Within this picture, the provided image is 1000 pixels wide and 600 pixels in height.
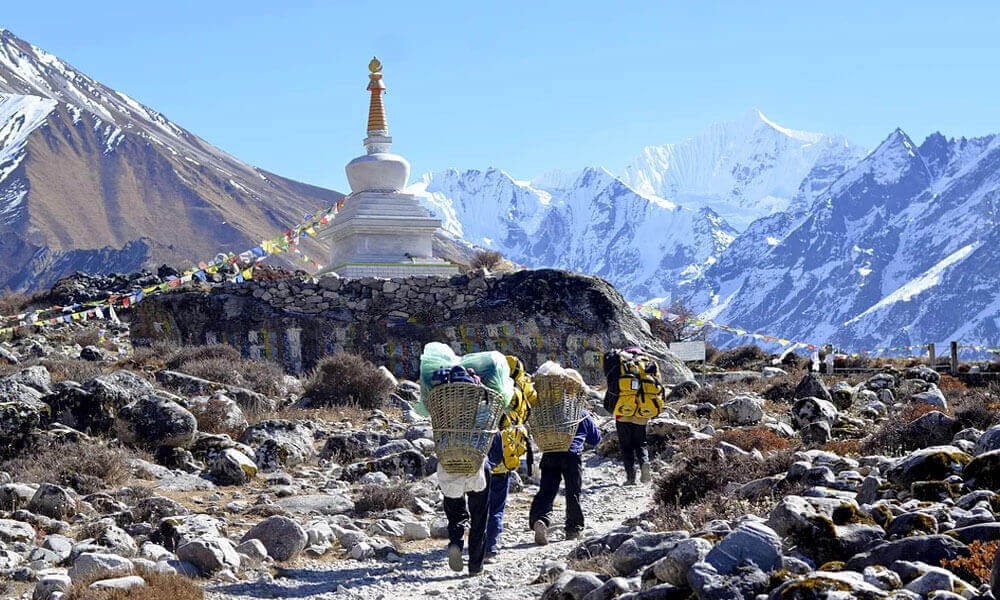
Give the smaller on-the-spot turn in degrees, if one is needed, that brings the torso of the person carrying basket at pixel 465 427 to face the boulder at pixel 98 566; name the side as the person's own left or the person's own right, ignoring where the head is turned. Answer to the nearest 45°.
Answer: approximately 90° to the person's own left

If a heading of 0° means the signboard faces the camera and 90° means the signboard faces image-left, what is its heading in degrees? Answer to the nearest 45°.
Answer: approximately 0°

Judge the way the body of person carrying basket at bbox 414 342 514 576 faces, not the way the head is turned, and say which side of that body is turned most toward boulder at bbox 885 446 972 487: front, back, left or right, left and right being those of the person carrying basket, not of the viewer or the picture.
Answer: right

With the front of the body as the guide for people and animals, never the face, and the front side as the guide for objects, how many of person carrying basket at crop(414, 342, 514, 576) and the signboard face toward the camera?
1

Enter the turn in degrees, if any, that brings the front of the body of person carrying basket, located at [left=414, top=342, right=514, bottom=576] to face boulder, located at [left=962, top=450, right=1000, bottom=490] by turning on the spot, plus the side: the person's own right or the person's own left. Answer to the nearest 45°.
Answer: approximately 90° to the person's own right

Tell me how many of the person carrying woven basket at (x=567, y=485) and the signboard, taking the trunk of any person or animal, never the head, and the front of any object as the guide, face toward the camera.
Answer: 1

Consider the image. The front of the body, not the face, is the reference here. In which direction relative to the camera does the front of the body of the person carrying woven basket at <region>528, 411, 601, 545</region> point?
away from the camera

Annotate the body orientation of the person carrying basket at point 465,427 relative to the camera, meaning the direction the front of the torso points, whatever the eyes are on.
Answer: away from the camera
